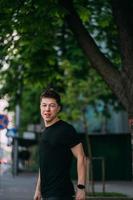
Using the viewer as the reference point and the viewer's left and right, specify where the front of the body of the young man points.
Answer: facing the viewer and to the left of the viewer
